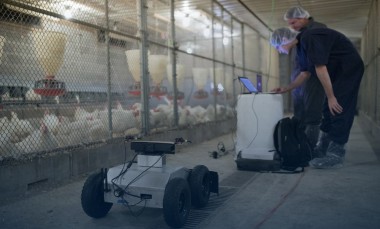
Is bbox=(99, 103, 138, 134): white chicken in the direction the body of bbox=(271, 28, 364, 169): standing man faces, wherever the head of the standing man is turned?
yes

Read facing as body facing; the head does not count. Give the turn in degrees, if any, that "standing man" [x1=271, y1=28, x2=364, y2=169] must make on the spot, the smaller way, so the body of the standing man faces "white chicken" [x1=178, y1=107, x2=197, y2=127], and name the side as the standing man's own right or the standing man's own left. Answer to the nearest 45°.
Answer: approximately 45° to the standing man's own right

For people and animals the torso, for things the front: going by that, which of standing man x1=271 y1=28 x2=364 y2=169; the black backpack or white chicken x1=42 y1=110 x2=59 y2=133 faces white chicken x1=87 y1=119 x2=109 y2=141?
the standing man

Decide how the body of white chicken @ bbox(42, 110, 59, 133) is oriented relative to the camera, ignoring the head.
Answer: to the viewer's left

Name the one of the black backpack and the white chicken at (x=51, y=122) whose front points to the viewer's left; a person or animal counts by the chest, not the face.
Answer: the white chicken

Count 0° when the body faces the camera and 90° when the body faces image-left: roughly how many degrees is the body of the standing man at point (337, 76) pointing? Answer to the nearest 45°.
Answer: approximately 90°
